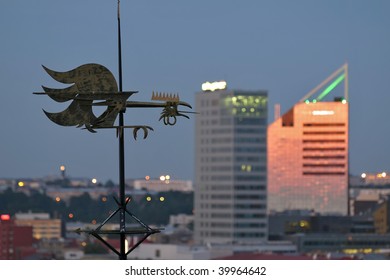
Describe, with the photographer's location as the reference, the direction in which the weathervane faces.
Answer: facing to the right of the viewer
